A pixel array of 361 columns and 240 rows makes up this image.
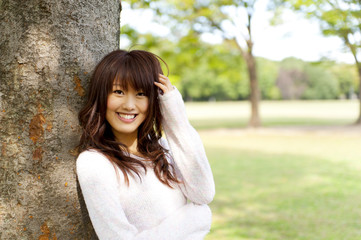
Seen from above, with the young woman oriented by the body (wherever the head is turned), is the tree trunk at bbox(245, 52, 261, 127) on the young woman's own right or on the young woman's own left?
on the young woman's own left

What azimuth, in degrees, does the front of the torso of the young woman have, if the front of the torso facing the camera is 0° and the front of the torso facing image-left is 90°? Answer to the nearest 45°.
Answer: approximately 315°
